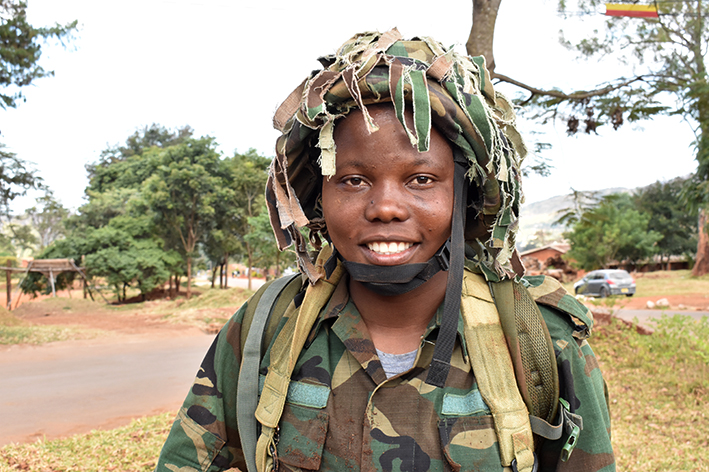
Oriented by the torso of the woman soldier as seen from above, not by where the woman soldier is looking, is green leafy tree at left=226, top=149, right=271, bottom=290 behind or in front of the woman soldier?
behind

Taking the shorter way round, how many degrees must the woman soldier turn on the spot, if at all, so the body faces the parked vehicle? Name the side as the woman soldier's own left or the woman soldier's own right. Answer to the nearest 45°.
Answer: approximately 135° to the woman soldier's own left

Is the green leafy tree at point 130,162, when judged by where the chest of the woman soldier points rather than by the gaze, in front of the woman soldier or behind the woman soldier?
behind

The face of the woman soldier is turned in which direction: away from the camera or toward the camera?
toward the camera

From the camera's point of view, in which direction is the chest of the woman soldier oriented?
toward the camera

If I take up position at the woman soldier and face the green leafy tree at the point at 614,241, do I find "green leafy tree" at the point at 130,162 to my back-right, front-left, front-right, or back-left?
front-left

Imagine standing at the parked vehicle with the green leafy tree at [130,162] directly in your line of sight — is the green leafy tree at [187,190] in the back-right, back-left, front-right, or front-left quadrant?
front-left

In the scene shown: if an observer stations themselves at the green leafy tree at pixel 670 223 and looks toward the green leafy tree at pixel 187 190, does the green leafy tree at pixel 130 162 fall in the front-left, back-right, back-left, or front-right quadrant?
front-right

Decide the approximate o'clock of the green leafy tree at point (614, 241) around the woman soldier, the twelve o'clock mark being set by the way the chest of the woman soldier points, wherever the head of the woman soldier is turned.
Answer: The green leafy tree is roughly at 7 o'clock from the woman soldier.

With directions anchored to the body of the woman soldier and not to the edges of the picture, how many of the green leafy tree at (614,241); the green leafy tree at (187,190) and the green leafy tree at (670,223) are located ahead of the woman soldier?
0

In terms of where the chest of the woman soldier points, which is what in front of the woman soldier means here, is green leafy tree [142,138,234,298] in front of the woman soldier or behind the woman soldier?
behind

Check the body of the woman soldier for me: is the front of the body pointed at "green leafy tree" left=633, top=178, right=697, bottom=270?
no

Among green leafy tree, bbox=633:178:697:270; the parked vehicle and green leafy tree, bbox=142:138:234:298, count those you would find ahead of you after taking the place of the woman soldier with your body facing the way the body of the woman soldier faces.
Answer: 0

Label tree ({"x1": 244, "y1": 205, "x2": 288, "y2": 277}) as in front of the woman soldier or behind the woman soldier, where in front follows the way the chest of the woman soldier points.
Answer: behind
